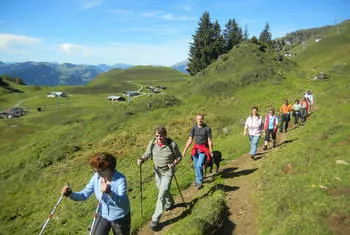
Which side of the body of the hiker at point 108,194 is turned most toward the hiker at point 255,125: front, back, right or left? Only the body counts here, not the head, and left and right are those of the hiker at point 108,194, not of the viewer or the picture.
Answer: back

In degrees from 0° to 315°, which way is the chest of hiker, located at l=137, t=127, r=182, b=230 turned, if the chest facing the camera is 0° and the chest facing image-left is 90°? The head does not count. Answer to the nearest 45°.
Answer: approximately 45°

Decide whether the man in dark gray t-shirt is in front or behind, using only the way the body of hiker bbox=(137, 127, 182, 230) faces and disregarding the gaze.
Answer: behind

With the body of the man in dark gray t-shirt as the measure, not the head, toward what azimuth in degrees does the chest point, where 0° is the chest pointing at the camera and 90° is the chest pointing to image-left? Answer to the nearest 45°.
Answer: approximately 0°

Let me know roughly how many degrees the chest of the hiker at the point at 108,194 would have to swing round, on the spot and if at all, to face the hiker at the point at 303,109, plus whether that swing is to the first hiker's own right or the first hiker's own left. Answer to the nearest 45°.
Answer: approximately 180°

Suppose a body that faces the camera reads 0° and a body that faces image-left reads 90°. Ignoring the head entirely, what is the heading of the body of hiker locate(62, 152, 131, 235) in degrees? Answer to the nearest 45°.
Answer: approximately 45°

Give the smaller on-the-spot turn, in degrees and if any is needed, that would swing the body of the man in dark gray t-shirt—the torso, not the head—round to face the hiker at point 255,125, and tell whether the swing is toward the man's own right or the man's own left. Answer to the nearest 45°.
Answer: approximately 135° to the man's own left

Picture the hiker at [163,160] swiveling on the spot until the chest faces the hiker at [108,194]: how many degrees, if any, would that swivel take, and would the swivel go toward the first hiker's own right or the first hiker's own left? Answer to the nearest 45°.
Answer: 0° — they already face them

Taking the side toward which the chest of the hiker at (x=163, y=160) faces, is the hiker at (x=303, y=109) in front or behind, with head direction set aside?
behind

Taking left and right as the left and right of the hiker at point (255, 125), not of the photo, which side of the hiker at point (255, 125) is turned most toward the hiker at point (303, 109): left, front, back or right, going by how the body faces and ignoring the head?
back

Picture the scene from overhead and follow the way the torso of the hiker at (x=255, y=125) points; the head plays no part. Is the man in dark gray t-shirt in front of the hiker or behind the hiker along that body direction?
in front

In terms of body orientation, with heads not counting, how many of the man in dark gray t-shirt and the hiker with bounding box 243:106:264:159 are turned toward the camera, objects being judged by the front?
2
